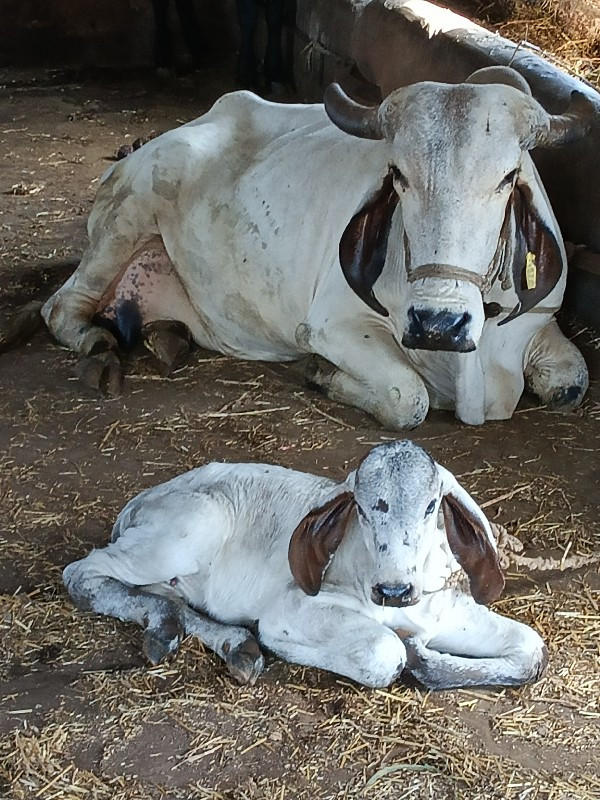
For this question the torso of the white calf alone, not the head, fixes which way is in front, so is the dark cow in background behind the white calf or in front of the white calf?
behind

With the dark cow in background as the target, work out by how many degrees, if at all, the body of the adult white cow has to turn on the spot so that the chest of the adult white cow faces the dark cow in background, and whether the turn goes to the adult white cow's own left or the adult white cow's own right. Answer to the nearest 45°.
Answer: approximately 135° to the adult white cow's own left

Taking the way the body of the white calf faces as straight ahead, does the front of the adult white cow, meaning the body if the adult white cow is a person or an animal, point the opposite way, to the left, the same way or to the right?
the same way

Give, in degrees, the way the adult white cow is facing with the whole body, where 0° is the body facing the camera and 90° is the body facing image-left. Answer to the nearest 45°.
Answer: approximately 315°

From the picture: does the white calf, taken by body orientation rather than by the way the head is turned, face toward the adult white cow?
no

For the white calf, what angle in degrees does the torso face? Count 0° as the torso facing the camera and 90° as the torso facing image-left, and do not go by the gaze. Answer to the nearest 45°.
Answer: approximately 315°

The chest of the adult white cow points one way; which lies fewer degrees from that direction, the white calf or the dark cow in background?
the white calf

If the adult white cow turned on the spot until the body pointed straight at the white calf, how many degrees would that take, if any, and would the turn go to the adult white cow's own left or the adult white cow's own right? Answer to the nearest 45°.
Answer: approximately 45° to the adult white cow's own right
